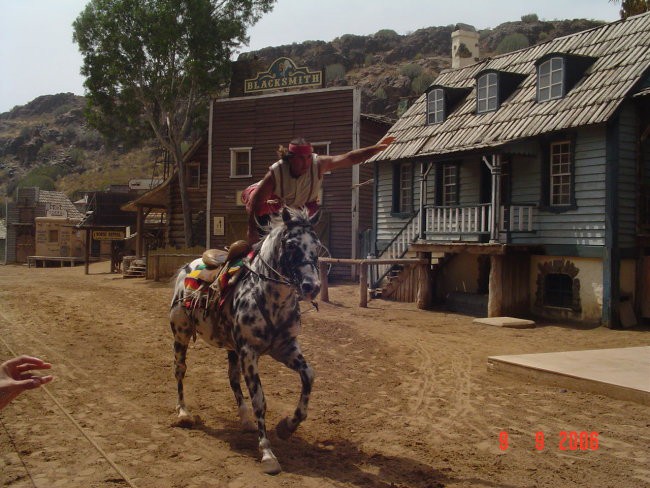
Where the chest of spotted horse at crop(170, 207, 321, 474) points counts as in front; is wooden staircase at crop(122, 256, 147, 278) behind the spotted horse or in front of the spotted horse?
behind

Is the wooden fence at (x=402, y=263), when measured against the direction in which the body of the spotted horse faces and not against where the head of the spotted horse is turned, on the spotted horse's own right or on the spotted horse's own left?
on the spotted horse's own left

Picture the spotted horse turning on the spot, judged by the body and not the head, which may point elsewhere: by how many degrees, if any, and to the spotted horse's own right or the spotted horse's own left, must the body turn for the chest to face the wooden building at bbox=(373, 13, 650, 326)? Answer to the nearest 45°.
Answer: approximately 90° to the spotted horse's own left

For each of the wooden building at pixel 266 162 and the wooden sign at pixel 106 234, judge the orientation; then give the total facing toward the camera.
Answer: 2

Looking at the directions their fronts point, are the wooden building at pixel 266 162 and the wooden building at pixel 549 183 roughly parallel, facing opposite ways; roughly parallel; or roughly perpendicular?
roughly perpendicular

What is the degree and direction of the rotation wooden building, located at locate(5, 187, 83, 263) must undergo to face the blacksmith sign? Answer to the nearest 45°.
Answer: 0° — it already faces it

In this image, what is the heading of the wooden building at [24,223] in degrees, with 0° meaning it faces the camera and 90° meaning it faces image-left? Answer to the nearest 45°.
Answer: approximately 315°

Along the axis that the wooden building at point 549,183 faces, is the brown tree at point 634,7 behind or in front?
behind
